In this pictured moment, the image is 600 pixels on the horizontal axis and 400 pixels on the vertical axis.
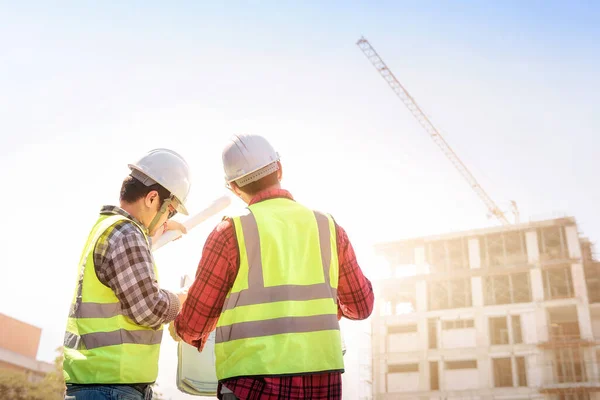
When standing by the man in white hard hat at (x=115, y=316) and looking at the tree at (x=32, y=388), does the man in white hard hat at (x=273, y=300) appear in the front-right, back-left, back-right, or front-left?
back-right

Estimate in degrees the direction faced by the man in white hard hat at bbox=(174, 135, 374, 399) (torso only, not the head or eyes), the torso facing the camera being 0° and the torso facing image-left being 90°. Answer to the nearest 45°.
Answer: approximately 180°

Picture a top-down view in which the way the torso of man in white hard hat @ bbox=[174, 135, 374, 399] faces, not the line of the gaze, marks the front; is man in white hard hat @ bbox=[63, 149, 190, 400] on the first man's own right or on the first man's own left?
on the first man's own left

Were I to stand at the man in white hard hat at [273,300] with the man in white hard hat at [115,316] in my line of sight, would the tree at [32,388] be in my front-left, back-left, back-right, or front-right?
front-right

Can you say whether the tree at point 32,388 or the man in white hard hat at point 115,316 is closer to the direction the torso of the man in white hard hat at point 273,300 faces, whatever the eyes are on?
the tree

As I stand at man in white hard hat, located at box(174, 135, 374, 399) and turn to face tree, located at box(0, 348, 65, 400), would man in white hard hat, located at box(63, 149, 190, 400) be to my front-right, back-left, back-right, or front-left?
front-left

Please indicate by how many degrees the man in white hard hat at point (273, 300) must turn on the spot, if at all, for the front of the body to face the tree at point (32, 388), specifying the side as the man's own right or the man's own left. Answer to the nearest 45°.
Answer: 0° — they already face it

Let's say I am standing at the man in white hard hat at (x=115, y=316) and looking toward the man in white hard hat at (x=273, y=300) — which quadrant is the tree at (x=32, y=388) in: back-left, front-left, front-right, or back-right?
back-left
